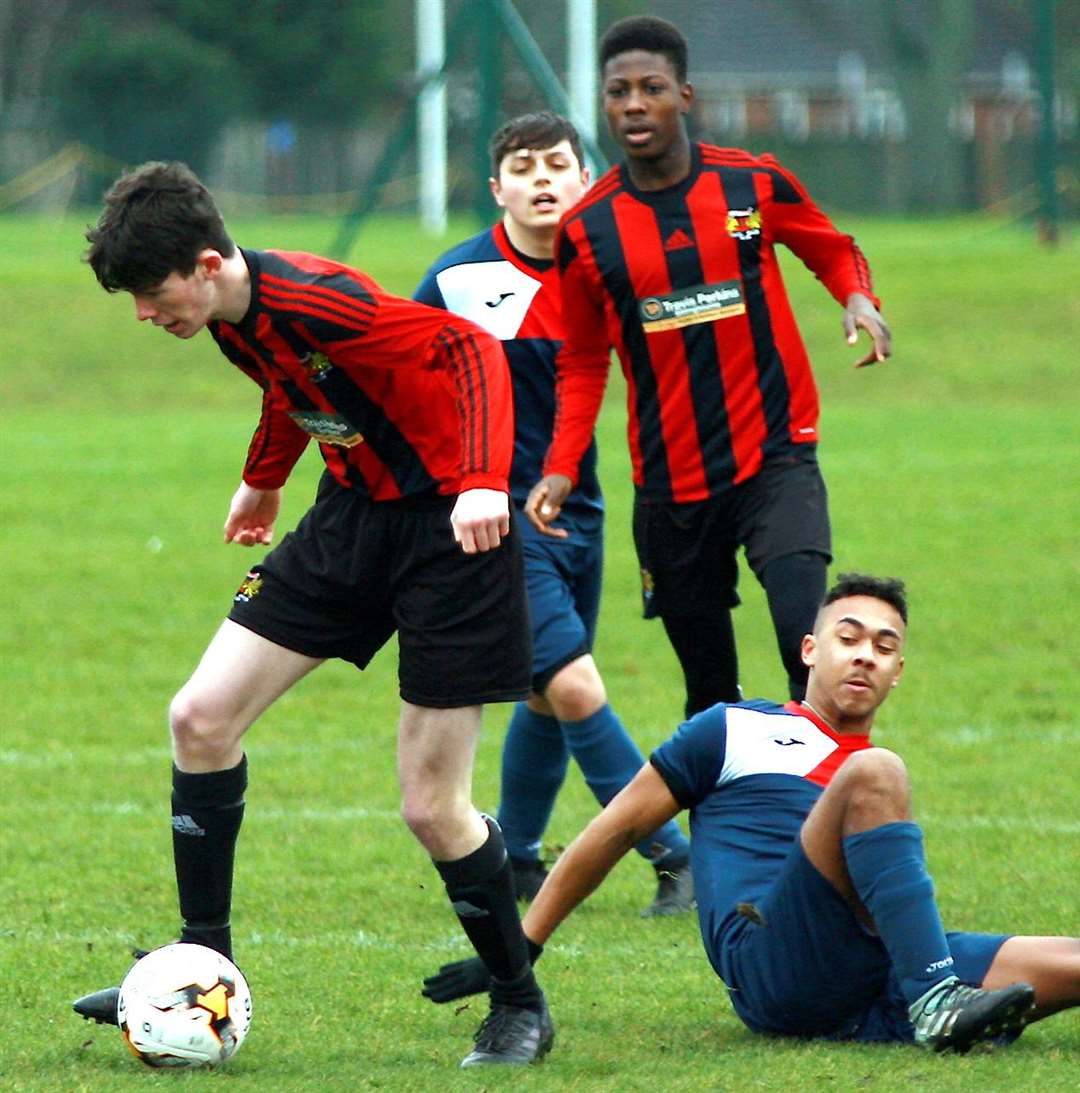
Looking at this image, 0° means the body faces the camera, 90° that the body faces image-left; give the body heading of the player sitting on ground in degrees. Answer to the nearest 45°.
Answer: approximately 315°

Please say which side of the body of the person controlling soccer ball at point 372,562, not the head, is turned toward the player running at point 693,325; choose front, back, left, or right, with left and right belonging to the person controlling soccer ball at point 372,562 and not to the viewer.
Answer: back

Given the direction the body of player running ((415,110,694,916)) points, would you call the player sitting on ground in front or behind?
in front

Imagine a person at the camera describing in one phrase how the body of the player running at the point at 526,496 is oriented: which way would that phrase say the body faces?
toward the camera

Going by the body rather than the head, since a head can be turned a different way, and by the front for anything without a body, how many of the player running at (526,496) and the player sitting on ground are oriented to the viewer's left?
0

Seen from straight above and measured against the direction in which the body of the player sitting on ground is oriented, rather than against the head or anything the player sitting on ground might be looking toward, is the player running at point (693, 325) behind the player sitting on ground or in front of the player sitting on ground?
behind

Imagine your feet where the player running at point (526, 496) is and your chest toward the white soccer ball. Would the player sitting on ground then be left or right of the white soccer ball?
left

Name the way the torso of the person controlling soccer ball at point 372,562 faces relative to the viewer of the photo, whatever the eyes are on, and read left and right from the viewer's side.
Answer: facing the viewer and to the left of the viewer

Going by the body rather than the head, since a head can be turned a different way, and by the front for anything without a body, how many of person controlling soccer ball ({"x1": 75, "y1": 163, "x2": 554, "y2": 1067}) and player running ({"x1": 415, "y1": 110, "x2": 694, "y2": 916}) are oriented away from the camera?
0

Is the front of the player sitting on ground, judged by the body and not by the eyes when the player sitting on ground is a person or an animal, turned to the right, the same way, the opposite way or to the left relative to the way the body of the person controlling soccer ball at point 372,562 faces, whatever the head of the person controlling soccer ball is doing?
to the left
